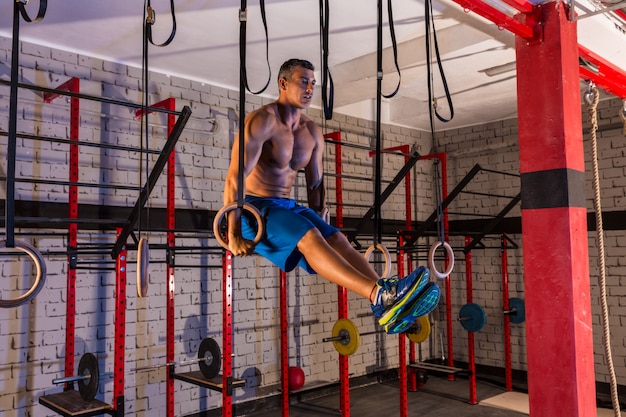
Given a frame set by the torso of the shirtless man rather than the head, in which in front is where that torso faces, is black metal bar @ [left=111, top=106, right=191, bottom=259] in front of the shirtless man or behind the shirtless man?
behind

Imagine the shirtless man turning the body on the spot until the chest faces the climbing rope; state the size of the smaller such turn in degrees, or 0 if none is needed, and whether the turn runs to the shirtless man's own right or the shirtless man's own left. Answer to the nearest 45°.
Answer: approximately 90° to the shirtless man's own left

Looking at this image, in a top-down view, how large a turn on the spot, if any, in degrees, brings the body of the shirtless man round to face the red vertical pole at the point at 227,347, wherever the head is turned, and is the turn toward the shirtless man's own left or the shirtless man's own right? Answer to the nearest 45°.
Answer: approximately 135° to the shirtless man's own left

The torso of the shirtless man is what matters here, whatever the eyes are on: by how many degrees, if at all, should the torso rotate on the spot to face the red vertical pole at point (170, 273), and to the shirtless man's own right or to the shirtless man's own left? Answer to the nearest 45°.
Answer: approximately 180°

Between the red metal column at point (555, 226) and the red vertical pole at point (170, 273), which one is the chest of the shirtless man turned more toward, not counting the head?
the red metal column

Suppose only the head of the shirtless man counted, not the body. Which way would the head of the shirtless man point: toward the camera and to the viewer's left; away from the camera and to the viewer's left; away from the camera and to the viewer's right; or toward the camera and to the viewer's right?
toward the camera and to the viewer's right

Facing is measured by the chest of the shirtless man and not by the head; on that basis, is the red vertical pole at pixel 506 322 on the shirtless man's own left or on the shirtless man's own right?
on the shirtless man's own left

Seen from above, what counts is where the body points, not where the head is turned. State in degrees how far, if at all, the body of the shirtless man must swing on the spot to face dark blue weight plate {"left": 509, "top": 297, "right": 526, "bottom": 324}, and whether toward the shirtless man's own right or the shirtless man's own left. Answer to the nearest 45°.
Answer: approximately 90° to the shirtless man's own left

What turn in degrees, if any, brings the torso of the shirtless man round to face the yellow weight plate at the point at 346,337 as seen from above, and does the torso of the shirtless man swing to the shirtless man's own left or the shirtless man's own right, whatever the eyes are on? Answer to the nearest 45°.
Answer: approximately 135° to the shirtless man's own left

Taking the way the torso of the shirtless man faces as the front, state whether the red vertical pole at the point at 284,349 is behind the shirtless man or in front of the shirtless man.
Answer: behind

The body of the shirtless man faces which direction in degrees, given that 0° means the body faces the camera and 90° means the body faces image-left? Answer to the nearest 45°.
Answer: approximately 315°

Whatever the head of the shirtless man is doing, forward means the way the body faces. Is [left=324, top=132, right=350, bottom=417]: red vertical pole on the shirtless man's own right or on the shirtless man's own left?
on the shirtless man's own left
